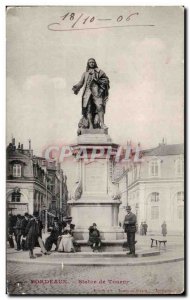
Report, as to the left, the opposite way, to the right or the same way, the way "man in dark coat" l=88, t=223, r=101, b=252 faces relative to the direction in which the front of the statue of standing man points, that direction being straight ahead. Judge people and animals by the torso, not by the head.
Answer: the same way

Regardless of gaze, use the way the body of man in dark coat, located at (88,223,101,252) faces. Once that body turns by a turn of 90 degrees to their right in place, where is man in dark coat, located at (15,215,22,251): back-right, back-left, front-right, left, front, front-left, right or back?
front

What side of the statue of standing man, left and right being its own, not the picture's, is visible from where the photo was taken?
front

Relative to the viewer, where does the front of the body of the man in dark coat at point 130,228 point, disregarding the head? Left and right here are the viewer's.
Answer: facing the viewer and to the left of the viewer

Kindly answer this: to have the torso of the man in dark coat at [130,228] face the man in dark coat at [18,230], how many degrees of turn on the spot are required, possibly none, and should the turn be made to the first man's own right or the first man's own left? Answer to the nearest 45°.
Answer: approximately 45° to the first man's own right

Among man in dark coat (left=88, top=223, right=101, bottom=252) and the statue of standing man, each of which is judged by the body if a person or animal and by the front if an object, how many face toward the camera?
2

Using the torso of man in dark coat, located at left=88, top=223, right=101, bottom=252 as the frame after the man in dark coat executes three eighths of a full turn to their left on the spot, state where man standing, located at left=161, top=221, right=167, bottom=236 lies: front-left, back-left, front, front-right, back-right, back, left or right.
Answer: front-left

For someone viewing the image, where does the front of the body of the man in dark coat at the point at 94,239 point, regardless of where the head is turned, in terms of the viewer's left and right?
facing the viewer

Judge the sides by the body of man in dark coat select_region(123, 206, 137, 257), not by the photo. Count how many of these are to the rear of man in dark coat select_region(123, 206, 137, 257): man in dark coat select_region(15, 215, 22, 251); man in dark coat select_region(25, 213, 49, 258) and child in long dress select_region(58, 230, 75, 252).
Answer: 0
